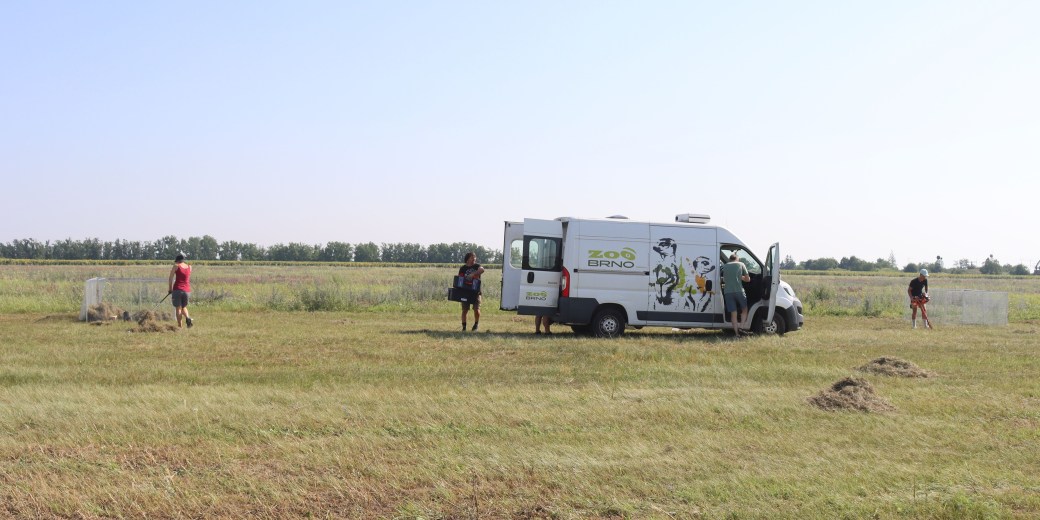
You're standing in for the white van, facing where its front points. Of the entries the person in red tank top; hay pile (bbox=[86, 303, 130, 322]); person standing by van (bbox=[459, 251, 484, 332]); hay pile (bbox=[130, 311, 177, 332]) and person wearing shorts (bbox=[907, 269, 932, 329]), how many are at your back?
4

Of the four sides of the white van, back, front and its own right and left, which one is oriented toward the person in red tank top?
back

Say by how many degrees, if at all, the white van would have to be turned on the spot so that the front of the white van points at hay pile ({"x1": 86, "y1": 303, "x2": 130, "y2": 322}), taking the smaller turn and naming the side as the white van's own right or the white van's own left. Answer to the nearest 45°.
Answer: approximately 180°

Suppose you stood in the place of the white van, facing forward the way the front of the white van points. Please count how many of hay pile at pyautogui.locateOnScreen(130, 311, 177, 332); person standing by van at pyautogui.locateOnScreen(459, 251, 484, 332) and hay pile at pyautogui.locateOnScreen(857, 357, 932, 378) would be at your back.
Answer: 2

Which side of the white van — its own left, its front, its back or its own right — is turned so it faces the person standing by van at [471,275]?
back

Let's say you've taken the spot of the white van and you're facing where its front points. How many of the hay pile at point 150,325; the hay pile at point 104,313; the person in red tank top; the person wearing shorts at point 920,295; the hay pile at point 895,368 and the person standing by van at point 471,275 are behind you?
4

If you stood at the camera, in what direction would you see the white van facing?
facing to the right of the viewer

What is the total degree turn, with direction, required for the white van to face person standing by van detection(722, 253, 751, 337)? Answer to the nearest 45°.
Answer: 0° — it already faces them

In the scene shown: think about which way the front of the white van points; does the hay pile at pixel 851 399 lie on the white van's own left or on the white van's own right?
on the white van's own right

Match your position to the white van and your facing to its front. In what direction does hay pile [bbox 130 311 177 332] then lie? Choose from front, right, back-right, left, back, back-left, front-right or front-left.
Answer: back
